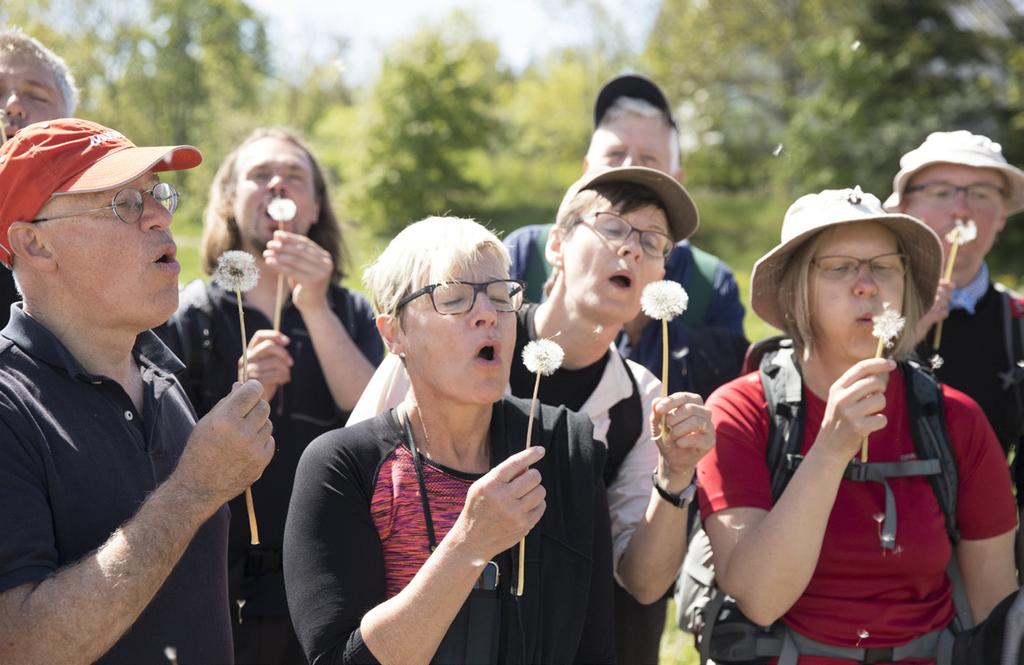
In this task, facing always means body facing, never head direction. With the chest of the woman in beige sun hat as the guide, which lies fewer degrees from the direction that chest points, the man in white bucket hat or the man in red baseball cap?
the man in red baseball cap

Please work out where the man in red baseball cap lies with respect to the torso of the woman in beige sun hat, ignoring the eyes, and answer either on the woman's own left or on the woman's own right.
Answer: on the woman's own right

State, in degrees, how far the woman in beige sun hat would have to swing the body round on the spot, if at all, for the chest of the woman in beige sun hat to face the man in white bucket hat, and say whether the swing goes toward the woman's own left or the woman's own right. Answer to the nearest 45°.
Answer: approximately 180°

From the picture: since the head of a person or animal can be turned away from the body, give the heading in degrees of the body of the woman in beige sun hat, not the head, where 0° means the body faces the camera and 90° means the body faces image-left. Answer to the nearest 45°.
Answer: approximately 0°
